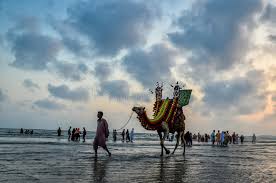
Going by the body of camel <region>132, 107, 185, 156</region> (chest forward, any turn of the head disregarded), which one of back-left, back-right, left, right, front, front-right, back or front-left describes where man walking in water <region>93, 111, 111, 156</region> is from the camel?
front-left

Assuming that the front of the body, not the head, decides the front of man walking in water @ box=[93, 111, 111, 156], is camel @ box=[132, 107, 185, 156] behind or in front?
behind

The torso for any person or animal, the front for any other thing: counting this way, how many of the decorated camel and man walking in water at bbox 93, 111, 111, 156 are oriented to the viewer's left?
2

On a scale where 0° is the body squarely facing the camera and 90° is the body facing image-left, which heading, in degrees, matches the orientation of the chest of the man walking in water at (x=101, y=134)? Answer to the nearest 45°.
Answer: approximately 90°

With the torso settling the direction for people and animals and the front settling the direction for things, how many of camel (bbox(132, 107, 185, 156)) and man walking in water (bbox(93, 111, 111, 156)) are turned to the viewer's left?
2

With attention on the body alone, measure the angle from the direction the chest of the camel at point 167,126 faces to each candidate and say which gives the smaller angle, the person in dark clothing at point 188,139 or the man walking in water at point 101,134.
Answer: the man walking in water

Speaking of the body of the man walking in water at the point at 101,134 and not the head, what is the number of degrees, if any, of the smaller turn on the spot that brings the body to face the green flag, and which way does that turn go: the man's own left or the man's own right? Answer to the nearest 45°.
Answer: approximately 135° to the man's own right

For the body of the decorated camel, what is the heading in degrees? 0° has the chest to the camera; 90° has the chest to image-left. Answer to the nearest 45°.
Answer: approximately 90°
